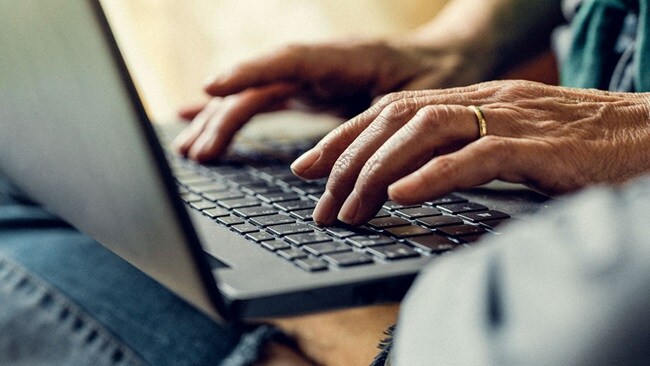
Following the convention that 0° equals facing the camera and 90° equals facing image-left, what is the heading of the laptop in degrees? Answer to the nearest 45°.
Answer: approximately 225°
